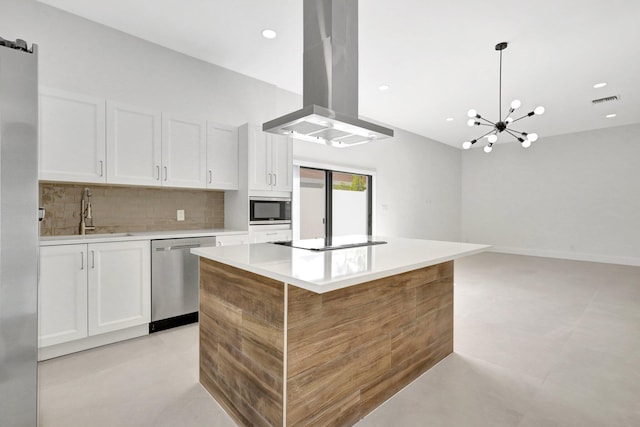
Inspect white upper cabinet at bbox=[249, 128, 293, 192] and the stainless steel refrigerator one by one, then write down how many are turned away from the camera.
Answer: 0

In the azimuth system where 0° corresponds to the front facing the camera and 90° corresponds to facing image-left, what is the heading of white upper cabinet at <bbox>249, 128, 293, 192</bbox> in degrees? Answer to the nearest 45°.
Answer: approximately 315°

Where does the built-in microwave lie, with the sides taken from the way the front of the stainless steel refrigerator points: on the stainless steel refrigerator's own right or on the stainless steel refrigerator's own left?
on the stainless steel refrigerator's own left

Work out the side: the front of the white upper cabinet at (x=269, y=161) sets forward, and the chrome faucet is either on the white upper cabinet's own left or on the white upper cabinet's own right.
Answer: on the white upper cabinet's own right

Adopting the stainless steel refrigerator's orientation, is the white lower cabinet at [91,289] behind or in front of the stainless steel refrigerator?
behind

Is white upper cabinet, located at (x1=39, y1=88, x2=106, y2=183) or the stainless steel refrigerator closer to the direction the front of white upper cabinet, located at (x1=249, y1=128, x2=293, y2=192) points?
the stainless steel refrigerator

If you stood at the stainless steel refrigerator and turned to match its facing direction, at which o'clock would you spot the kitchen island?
The kitchen island is roughly at 10 o'clock from the stainless steel refrigerator.

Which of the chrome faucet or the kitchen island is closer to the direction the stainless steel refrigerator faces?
the kitchen island

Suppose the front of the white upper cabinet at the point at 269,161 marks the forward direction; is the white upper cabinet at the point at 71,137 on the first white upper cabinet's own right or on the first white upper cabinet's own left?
on the first white upper cabinet's own right
